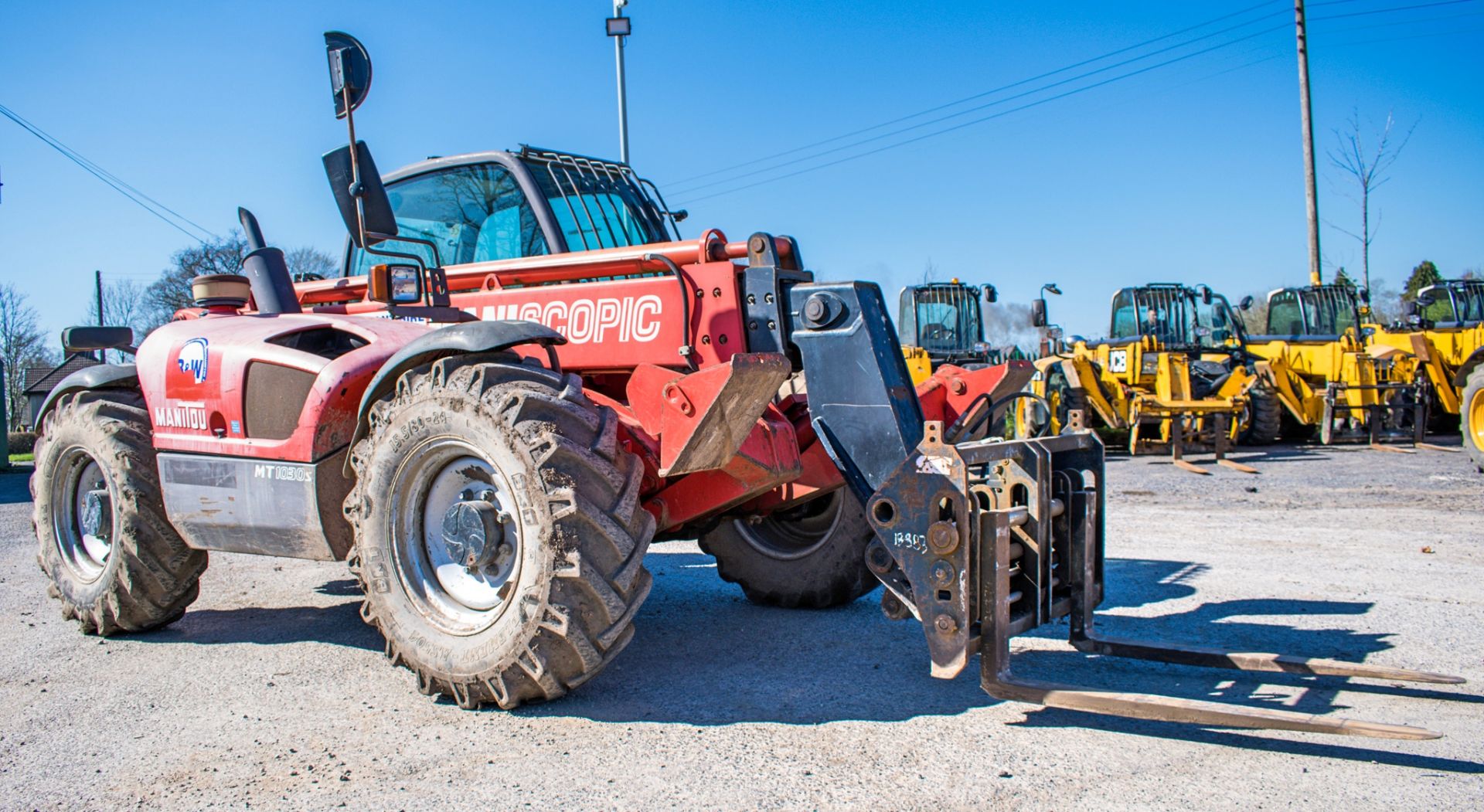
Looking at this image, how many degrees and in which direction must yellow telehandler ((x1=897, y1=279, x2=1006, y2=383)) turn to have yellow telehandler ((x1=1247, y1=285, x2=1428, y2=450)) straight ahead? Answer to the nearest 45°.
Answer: approximately 90° to its left

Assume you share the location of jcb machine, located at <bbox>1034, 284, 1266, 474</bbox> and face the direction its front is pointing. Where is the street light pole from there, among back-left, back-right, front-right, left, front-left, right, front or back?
back-right

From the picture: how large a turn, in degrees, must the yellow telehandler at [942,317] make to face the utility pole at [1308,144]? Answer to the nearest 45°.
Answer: approximately 135° to its left

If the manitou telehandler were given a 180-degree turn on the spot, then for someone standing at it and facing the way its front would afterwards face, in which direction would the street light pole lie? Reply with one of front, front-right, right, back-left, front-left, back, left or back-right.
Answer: front-right

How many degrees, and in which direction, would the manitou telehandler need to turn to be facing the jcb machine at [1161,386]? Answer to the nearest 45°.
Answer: approximately 90° to its left

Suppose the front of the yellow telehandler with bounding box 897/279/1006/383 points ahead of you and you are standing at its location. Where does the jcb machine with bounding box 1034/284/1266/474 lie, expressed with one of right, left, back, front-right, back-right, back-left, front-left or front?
front-left

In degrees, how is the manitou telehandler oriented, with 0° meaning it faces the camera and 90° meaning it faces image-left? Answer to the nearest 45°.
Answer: approximately 315°

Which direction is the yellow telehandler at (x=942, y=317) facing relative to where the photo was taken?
toward the camera

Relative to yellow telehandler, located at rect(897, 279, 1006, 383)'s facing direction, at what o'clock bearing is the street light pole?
The street light pole is roughly at 2 o'clock from the yellow telehandler.

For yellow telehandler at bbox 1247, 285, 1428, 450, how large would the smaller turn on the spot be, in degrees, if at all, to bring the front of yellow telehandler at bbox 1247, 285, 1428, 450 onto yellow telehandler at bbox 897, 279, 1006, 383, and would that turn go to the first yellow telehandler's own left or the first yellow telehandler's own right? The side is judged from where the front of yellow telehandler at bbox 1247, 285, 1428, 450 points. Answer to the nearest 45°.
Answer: approximately 135° to the first yellow telehandler's own right

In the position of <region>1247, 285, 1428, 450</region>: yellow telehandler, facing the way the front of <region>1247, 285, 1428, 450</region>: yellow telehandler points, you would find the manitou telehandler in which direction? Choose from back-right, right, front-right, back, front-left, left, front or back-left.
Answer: front-right
